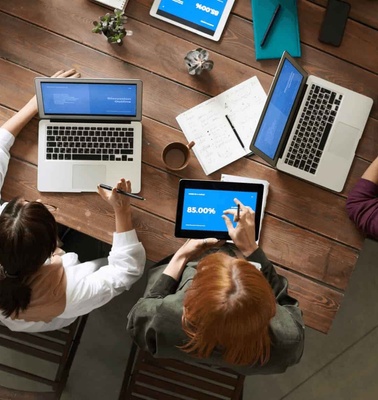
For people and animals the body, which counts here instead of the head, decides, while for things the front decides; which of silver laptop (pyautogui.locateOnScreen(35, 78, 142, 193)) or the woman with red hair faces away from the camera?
the woman with red hair

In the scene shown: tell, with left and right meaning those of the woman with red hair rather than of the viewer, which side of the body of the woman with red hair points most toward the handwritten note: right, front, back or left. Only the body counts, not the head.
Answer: front

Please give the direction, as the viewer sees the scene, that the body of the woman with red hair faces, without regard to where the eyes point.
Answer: away from the camera

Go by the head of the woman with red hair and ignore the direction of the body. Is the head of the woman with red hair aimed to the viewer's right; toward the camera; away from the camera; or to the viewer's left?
away from the camera

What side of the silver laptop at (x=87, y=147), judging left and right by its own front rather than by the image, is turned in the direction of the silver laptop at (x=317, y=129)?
left

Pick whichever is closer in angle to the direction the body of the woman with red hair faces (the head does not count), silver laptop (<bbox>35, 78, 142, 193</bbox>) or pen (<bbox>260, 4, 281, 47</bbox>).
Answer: the pen

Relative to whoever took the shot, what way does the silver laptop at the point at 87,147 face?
facing the viewer

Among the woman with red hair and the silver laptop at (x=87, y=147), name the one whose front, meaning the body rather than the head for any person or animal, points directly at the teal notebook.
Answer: the woman with red hair

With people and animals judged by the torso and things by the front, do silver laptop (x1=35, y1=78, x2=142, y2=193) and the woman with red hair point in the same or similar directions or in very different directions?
very different directions
